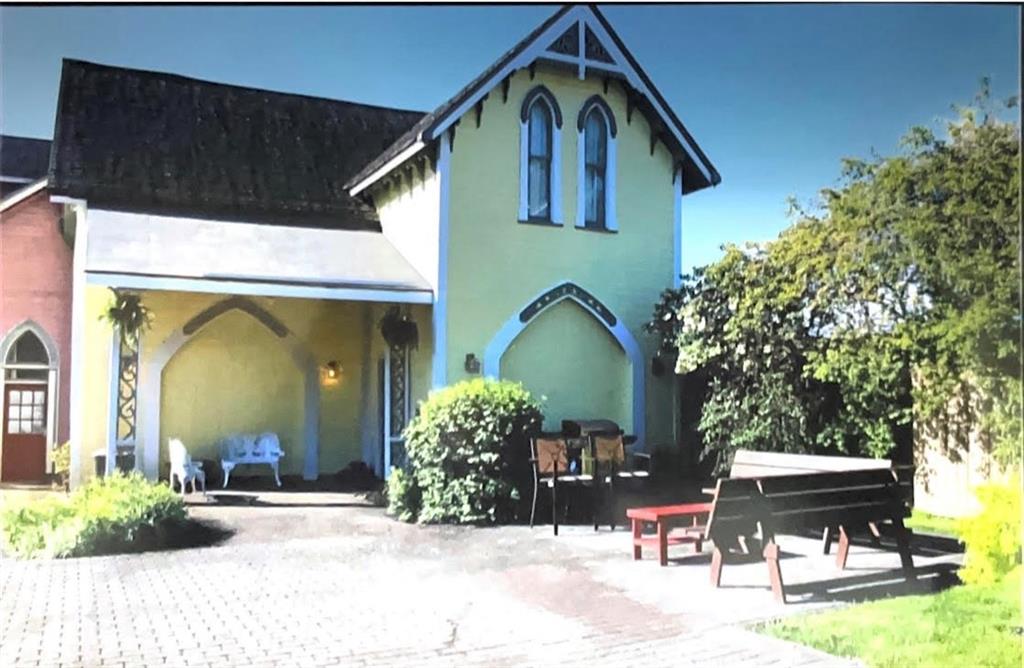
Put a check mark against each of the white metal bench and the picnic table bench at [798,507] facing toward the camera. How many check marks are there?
1

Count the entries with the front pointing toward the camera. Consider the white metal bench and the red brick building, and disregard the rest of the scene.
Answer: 2

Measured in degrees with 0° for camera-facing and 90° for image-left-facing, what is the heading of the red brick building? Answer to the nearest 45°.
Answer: approximately 0°

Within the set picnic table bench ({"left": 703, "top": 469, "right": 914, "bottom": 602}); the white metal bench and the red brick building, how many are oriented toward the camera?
2

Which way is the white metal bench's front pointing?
toward the camera

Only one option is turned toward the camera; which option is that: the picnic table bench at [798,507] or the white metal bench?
the white metal bench

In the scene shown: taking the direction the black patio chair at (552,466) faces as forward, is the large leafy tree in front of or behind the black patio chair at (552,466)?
in front

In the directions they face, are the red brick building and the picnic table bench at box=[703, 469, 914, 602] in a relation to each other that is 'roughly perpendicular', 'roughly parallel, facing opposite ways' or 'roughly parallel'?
roughly parallel, facing opposite ways

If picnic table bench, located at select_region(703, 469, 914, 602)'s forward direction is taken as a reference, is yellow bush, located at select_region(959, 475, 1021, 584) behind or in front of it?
behind

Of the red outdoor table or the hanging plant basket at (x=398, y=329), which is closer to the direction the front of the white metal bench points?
the red outdoor table

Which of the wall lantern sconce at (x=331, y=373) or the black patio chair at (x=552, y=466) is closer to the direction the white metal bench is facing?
the black patio chair
